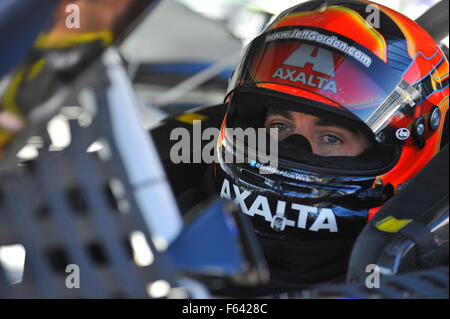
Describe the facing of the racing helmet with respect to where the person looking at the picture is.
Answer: facing the viewer and to the left of the viewer
